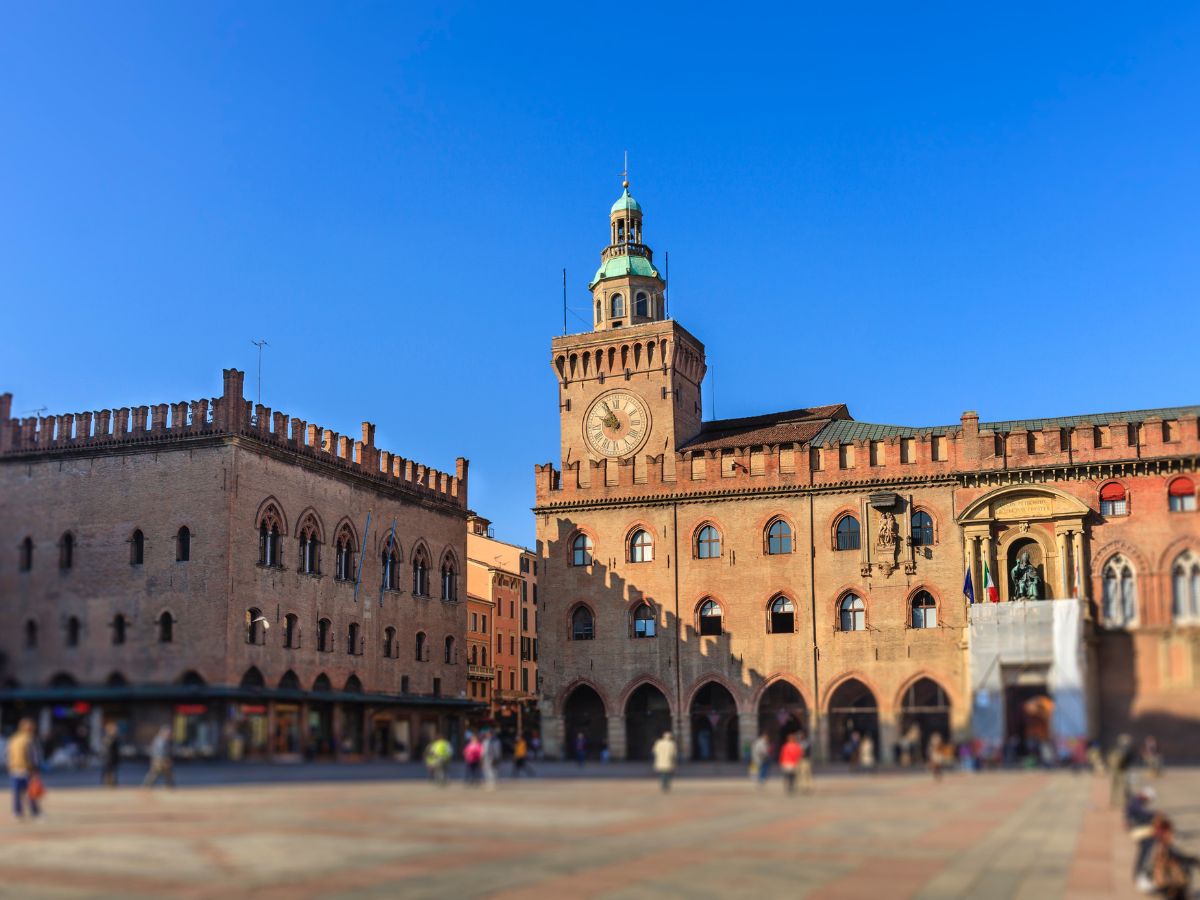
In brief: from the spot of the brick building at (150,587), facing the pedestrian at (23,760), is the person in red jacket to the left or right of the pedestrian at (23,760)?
left
